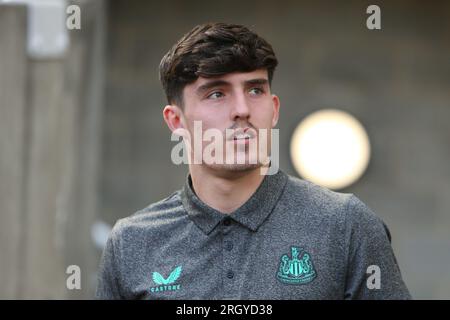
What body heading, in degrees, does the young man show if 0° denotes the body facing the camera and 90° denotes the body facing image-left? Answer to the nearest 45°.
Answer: approximately 0°

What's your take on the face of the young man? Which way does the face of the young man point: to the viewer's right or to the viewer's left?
to the viewer's right
